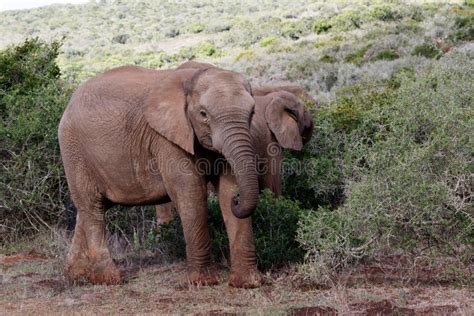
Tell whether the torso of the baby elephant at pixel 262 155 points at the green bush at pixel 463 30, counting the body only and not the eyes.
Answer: no

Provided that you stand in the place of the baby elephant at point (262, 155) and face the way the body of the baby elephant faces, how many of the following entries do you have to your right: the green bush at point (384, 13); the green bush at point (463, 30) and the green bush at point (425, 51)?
0

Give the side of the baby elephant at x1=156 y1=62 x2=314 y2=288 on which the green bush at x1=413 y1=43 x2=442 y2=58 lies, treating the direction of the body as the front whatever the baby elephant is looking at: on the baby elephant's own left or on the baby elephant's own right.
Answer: on the baby elephant's own left

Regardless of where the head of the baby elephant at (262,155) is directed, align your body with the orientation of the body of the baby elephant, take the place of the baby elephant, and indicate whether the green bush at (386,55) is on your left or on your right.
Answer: on your left

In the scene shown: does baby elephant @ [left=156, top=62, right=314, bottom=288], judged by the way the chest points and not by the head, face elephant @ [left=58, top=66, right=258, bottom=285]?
no

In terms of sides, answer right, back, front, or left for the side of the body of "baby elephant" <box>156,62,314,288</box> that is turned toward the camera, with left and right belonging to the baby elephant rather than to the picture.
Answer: right

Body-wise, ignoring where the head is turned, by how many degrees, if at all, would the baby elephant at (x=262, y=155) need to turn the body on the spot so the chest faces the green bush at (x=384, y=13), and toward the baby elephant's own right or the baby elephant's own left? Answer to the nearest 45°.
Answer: approximately 90° to the baby elephant's own left

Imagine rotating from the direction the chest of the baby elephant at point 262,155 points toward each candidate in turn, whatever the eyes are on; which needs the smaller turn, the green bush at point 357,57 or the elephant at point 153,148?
the green bush

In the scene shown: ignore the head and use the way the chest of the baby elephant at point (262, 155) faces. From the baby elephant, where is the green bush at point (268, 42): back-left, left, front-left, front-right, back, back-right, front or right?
left

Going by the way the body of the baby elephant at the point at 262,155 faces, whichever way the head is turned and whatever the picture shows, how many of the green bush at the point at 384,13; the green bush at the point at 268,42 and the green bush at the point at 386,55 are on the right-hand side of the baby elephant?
0

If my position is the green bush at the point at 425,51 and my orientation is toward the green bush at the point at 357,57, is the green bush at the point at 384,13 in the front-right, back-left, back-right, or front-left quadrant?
front-right

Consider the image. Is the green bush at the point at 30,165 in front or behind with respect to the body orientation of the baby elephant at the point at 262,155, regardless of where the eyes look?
behind

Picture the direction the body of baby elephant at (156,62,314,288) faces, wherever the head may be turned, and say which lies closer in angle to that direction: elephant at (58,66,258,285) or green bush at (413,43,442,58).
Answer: the green bush

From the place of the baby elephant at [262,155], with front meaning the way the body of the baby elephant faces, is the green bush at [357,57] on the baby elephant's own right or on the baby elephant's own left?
on the baby elephant's own left
